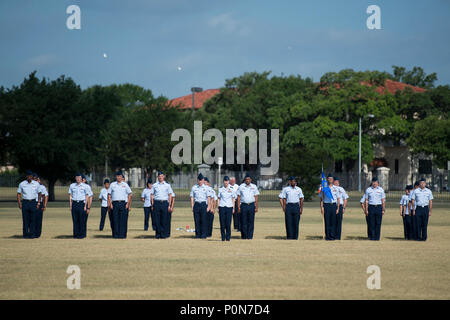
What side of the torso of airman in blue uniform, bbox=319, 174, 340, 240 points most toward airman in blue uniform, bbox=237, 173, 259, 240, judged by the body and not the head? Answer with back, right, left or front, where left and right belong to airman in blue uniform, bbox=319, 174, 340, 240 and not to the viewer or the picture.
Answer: right

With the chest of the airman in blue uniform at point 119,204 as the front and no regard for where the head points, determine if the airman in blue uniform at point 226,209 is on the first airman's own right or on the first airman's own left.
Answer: on the first airman's own left

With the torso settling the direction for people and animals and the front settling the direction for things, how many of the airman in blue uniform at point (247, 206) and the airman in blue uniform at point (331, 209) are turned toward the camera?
2

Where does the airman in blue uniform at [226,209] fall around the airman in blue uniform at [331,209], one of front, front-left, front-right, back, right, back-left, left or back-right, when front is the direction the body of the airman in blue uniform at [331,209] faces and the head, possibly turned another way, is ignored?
right

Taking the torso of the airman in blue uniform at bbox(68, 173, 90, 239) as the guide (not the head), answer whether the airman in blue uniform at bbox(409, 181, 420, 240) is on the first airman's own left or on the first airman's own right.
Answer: on the first airman's own left

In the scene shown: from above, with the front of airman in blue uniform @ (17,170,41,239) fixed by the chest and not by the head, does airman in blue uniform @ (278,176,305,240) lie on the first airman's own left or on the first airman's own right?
on the first airman's own left

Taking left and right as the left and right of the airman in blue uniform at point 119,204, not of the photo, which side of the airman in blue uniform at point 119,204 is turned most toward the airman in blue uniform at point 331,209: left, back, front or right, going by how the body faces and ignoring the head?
left

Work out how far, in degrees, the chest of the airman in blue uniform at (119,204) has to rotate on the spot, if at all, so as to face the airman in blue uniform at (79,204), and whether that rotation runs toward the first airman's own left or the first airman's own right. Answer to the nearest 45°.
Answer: approximately 90° to the first airman's own right

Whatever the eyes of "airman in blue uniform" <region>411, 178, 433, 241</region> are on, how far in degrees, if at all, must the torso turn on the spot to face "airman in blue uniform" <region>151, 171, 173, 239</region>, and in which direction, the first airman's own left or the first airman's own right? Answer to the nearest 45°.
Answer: approximately 90° to the first airman's own right

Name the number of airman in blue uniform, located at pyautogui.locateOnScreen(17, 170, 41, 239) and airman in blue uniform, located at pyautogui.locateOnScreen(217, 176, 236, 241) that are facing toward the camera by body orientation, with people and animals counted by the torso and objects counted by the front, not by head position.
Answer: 2
